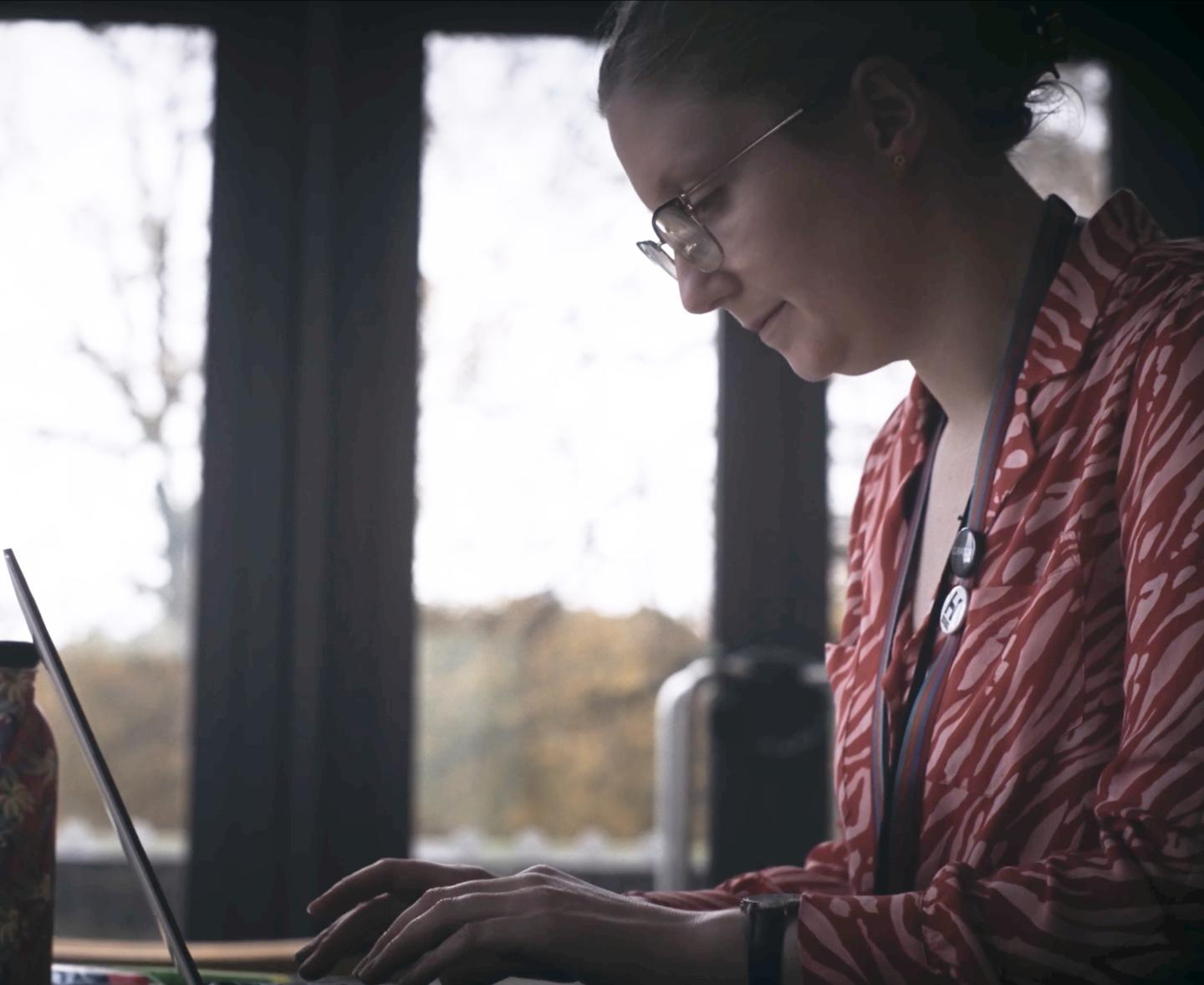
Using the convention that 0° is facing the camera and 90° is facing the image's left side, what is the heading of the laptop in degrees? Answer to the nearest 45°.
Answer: approximately 270°

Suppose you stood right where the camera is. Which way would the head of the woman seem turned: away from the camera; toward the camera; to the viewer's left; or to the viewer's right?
to the viewer's left
